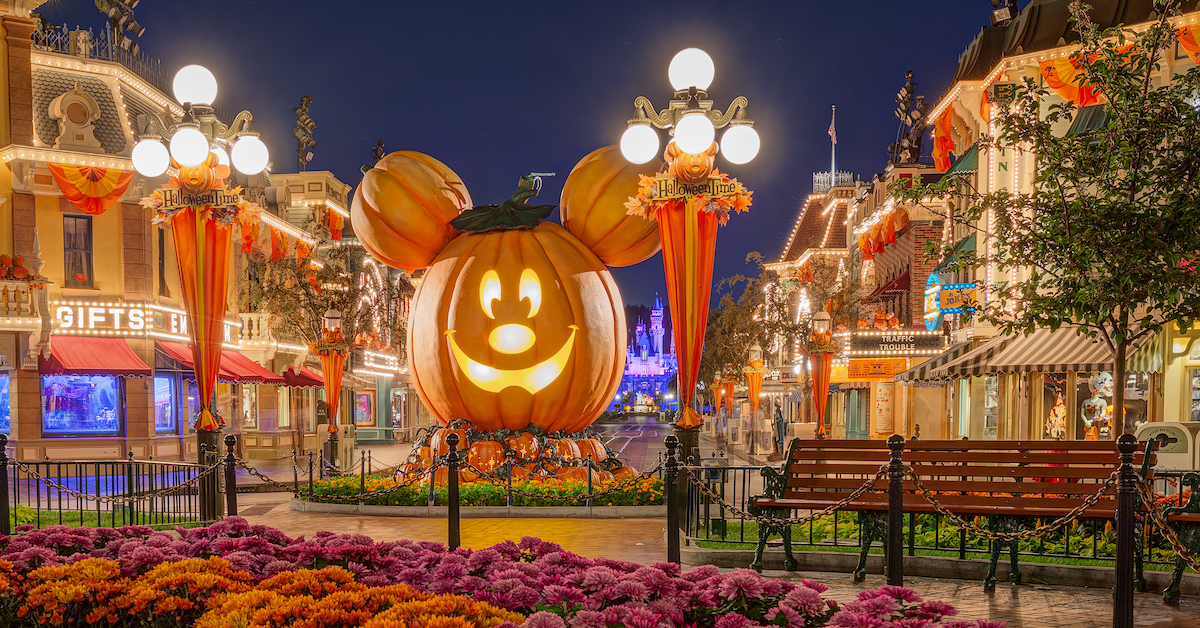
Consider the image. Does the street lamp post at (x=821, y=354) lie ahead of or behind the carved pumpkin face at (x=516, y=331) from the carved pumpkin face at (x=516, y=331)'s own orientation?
behind

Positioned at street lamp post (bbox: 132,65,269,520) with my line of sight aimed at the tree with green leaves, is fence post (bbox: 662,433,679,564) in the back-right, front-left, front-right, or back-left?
front-right

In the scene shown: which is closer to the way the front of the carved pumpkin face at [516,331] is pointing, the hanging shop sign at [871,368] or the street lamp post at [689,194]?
the street lamp post

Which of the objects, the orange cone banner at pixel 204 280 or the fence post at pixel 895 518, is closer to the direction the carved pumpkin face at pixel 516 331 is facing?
the fence post

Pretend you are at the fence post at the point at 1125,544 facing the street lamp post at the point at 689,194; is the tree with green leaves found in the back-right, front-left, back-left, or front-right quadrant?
front-right

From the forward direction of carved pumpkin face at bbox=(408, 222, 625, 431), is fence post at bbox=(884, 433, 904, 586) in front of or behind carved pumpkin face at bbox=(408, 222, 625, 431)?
in front

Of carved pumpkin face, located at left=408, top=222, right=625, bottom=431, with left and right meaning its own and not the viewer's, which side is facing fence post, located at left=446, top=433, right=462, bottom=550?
front

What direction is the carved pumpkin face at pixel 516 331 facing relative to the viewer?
toward the camera
